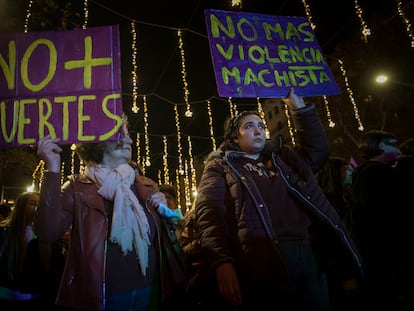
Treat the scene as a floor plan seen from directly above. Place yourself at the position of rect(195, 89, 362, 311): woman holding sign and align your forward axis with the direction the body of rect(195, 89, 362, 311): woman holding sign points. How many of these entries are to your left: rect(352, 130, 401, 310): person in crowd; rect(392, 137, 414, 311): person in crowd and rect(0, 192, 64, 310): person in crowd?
2

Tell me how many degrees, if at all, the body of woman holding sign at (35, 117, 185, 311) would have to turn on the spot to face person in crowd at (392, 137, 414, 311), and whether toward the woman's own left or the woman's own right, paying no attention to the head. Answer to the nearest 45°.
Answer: approximately 45° to the woman's own left

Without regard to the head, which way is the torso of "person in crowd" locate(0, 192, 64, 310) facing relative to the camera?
to the viewer's right

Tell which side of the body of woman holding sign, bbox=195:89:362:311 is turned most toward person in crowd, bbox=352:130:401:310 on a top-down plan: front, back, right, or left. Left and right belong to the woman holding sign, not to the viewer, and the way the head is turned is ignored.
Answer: left

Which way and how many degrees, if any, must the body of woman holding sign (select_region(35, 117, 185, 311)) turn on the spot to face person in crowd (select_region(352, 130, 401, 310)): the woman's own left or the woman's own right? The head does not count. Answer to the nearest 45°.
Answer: approximately 45° to the woman's own left

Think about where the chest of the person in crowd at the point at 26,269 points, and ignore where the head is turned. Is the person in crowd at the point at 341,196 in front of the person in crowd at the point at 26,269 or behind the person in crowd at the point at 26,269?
in front
